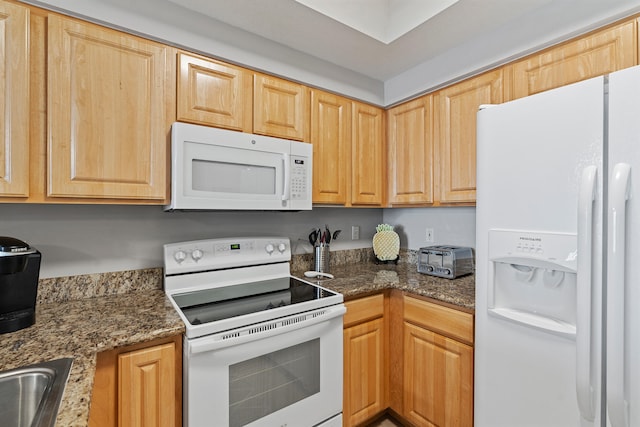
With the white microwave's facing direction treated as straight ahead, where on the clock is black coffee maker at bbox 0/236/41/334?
The black coffee maker is roughly at 4 o'clock from the white microwave.

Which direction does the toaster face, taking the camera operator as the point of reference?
facing the viewer and to the left of the viewer

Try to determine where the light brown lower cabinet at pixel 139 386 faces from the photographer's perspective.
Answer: facing the viewer and to the right of the viewer

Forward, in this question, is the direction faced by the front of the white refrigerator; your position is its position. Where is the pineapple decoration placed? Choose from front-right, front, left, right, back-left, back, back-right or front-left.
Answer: right

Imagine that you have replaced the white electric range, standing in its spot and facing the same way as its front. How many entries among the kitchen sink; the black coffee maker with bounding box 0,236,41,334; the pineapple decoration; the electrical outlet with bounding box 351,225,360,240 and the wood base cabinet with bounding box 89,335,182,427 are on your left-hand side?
2

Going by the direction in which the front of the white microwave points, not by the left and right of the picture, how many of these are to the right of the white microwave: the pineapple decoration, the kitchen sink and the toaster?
1

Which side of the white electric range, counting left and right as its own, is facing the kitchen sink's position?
right

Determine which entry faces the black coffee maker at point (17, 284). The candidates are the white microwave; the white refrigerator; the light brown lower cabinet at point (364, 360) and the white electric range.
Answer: the white refrigerator

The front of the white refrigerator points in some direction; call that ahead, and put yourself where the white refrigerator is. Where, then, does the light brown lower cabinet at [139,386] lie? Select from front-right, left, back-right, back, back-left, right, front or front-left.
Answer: front

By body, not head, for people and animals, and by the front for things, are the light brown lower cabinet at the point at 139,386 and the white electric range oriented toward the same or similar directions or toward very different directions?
same or similar directions

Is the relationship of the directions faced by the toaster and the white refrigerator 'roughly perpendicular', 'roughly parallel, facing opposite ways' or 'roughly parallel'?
roughly parallel
